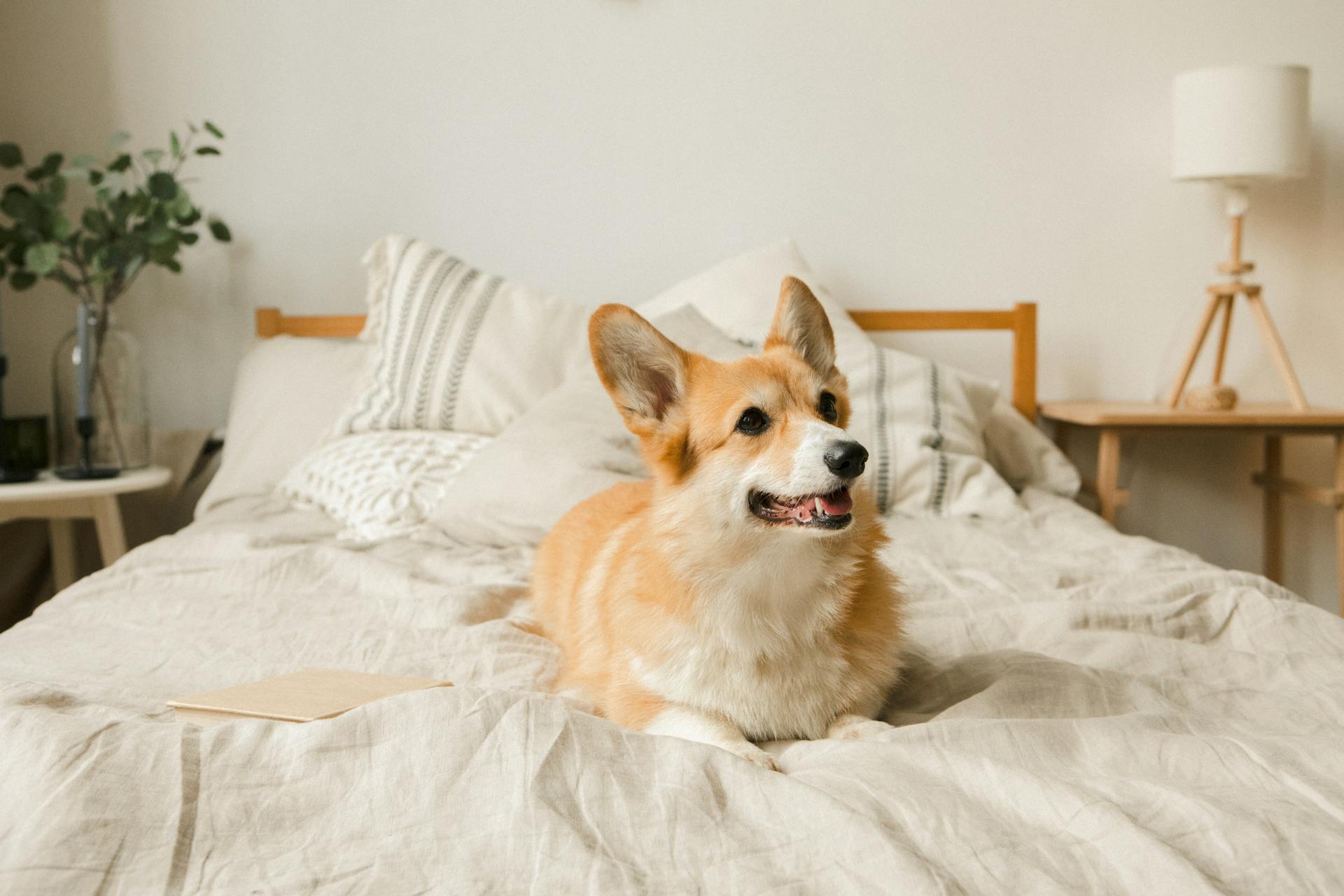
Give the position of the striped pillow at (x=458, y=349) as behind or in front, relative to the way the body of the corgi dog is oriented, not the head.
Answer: behind

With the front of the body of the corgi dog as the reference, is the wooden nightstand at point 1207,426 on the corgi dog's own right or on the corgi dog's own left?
on the corgi dog's own left

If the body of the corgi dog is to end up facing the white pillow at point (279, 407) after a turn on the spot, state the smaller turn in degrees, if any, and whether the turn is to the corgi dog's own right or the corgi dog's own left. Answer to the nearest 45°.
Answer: approximately 180°

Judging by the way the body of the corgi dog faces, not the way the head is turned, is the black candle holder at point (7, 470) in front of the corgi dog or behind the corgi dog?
behind

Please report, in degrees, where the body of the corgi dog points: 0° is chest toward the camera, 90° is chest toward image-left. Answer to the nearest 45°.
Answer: approximately 315°

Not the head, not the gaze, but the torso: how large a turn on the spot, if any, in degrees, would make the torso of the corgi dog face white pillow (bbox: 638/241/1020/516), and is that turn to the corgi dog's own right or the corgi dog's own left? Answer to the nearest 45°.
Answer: approximately 135° to the corgi dog's own left

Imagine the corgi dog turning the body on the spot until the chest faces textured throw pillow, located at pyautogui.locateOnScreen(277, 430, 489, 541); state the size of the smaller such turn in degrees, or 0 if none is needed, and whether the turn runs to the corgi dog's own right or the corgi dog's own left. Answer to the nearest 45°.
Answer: approximately 180°
